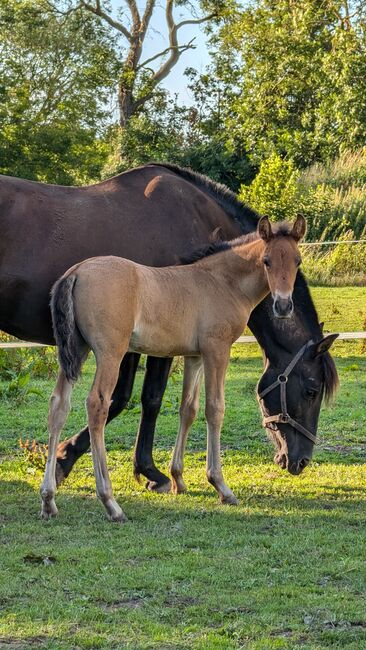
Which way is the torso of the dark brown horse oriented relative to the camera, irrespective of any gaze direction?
to the viewer's right

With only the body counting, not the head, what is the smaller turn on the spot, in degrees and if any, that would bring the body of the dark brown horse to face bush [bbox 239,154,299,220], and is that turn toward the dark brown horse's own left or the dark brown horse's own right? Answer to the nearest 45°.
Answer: approximately 90° to the dark brown horse's own left

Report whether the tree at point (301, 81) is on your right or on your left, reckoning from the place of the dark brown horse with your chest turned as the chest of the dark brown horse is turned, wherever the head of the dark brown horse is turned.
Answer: on your left

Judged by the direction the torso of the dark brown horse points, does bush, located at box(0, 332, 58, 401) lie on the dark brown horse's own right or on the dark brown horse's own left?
on the dark brown horse's own left

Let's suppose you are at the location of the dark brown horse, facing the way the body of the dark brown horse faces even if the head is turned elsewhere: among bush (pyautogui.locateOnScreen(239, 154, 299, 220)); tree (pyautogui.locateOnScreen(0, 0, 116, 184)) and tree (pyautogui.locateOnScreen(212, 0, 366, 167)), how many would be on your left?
3

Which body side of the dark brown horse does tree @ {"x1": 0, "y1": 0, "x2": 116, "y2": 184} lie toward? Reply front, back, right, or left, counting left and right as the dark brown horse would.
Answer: left
